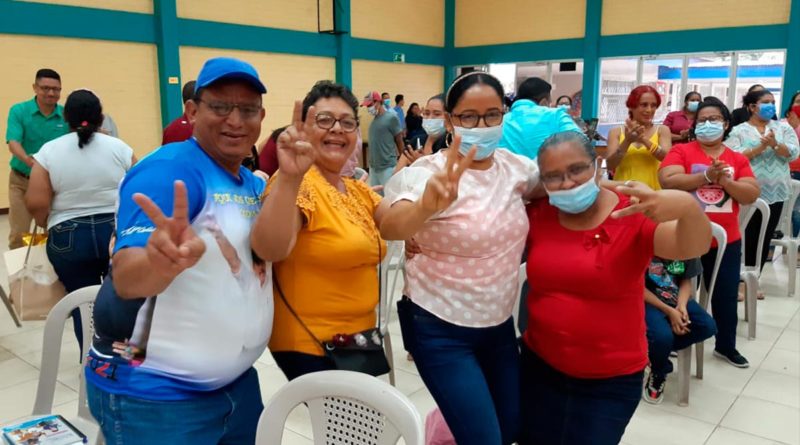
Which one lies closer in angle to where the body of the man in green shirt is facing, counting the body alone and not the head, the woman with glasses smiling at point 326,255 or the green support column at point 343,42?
the woman with glasses smiling

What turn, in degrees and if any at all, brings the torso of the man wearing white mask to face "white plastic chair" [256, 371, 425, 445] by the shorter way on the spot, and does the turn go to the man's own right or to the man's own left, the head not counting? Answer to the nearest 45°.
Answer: approximately 45° to the man's own left

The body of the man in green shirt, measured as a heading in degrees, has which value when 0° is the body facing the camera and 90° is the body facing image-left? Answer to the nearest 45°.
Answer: approximately 315°

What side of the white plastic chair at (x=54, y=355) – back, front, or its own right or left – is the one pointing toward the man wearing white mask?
back

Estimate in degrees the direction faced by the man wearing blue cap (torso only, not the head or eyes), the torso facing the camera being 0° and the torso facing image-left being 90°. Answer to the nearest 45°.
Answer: approximately 315°
